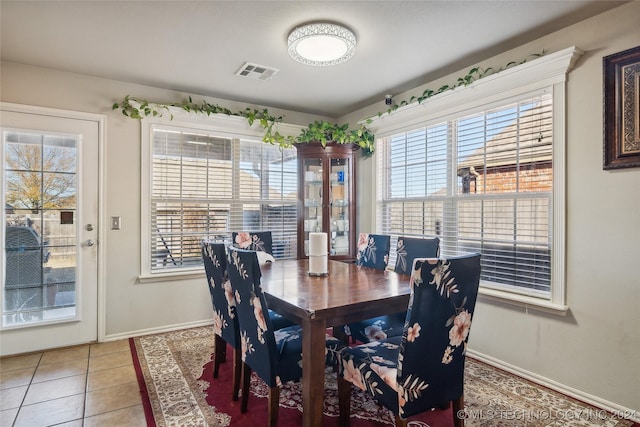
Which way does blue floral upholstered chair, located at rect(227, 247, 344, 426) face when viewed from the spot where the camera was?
facing away from the viewer and to the right of the viewer

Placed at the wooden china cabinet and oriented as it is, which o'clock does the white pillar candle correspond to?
The white pillar candle is roughly at 12 o'clock from the wooden china cabinet.

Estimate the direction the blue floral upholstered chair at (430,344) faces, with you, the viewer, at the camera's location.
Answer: facing away from the viewer and to the left of the viewer

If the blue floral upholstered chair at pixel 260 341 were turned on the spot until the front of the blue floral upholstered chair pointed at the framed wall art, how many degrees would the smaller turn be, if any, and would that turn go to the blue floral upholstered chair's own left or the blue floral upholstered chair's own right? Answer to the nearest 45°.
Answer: approximately 45° to the blue floral upholstered chair's own right

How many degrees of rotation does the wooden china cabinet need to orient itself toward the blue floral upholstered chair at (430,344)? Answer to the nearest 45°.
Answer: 0° — it already faces it

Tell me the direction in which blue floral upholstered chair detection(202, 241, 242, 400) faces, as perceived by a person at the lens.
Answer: facing away from the viewer and to the right of the viewer

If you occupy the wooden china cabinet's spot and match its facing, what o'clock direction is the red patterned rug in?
The red patterned rug is roughly at 12 o'clock from the wooden china cabinet.

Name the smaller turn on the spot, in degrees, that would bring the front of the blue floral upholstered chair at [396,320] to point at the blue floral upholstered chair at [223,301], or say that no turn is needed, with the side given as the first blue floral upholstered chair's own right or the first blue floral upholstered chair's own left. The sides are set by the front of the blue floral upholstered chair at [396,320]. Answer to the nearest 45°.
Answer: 0° — it already faces it
